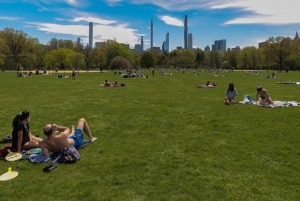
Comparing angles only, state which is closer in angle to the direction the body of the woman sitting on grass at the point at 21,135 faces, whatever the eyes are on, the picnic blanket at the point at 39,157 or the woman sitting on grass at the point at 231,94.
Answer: the woman sitting on grass

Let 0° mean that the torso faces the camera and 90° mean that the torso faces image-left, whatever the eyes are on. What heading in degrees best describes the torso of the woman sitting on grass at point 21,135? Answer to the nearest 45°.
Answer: approximately 270°

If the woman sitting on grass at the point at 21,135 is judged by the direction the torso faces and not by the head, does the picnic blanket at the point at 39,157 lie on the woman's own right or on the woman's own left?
on the woman's own right
